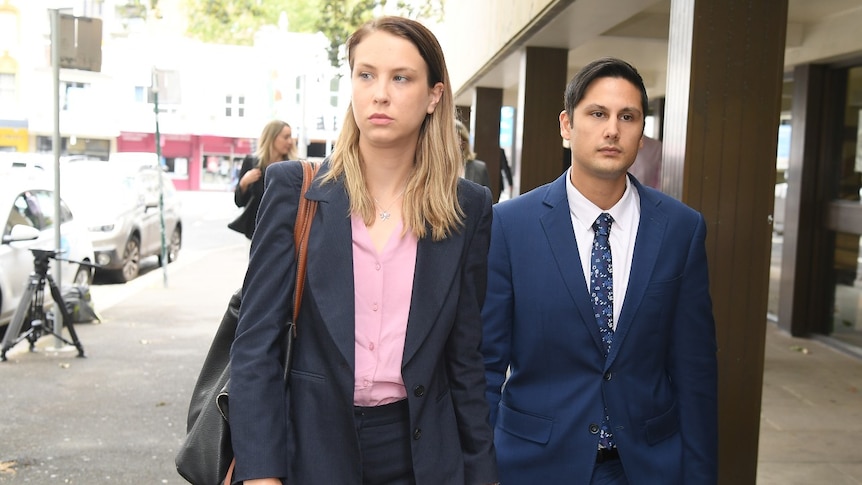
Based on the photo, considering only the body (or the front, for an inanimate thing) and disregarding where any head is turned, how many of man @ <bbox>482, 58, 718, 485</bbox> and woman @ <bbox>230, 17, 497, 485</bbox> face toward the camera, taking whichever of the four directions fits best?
2

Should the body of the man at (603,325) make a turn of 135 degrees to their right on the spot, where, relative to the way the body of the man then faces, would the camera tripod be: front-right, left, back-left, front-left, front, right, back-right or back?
front

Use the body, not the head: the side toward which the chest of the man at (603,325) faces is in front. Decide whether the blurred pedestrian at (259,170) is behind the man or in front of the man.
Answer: behind

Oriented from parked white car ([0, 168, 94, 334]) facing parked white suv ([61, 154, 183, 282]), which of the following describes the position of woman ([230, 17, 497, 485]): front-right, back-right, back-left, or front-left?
back-right

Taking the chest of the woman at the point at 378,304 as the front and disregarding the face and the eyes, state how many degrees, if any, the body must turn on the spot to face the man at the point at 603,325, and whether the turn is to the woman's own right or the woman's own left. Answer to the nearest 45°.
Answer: approximately 135° to the woman's own left

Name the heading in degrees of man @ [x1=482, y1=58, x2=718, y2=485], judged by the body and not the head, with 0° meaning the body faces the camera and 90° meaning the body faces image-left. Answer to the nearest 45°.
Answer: approximately 0°

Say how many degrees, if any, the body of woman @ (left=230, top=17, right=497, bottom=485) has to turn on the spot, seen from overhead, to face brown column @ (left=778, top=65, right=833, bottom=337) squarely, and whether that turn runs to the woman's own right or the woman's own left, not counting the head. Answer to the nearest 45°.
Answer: approximately 135° to the woman's own left

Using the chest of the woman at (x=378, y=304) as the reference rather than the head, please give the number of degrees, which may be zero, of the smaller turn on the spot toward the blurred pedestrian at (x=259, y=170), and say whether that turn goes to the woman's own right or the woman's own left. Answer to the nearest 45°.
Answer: approximately 180°

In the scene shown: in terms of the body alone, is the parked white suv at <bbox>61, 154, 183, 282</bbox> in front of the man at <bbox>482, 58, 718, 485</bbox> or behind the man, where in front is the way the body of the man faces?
behind

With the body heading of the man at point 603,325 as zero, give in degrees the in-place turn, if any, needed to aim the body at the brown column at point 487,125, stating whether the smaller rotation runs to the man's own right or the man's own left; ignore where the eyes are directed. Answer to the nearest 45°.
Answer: approximately 180°

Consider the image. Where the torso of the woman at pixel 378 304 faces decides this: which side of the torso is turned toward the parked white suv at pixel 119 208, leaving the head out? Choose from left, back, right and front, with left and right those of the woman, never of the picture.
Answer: back

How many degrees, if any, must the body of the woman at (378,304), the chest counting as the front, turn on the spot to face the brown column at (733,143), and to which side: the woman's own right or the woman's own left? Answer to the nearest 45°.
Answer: approximately 135° to the woman's own left

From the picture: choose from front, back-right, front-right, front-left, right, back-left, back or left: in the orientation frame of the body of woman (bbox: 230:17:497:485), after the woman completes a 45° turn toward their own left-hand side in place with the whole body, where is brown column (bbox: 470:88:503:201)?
back-left

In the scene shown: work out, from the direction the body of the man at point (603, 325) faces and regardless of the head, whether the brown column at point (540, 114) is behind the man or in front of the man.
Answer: behind

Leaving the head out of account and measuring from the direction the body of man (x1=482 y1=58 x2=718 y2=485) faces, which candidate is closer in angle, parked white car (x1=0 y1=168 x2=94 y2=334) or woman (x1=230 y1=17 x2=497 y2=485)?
the woman
